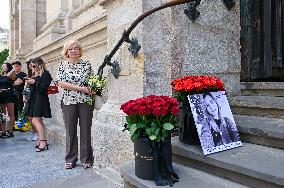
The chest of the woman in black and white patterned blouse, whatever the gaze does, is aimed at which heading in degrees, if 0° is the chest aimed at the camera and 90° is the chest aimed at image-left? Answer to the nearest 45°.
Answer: approximately 0°

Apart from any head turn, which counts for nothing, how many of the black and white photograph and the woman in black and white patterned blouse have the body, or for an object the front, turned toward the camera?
2

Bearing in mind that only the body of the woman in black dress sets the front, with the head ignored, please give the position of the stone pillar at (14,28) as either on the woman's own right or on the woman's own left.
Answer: on the woman's own right

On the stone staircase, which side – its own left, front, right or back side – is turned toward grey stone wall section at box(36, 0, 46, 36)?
right

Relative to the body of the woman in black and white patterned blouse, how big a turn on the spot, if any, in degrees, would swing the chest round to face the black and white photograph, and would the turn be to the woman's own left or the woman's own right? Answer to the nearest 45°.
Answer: approximately 45° to the woman's own left

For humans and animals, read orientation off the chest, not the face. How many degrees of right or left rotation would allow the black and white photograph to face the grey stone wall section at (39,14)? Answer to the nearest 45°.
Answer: approximately 135° to its right

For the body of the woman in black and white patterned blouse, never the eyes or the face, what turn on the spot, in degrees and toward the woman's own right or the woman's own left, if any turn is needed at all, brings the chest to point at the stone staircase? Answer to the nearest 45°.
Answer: approximately 45° to the woman's own left
